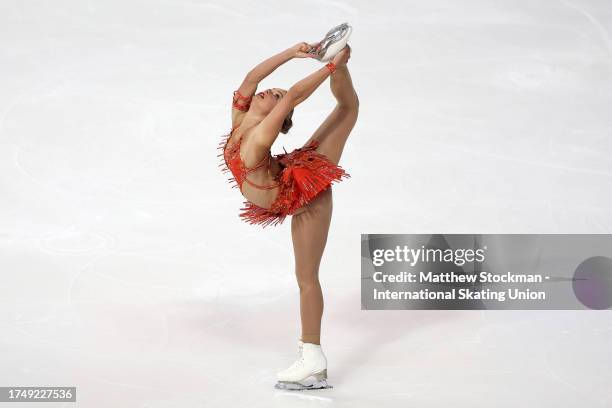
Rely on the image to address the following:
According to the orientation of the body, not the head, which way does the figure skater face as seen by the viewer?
to the viewer's left
